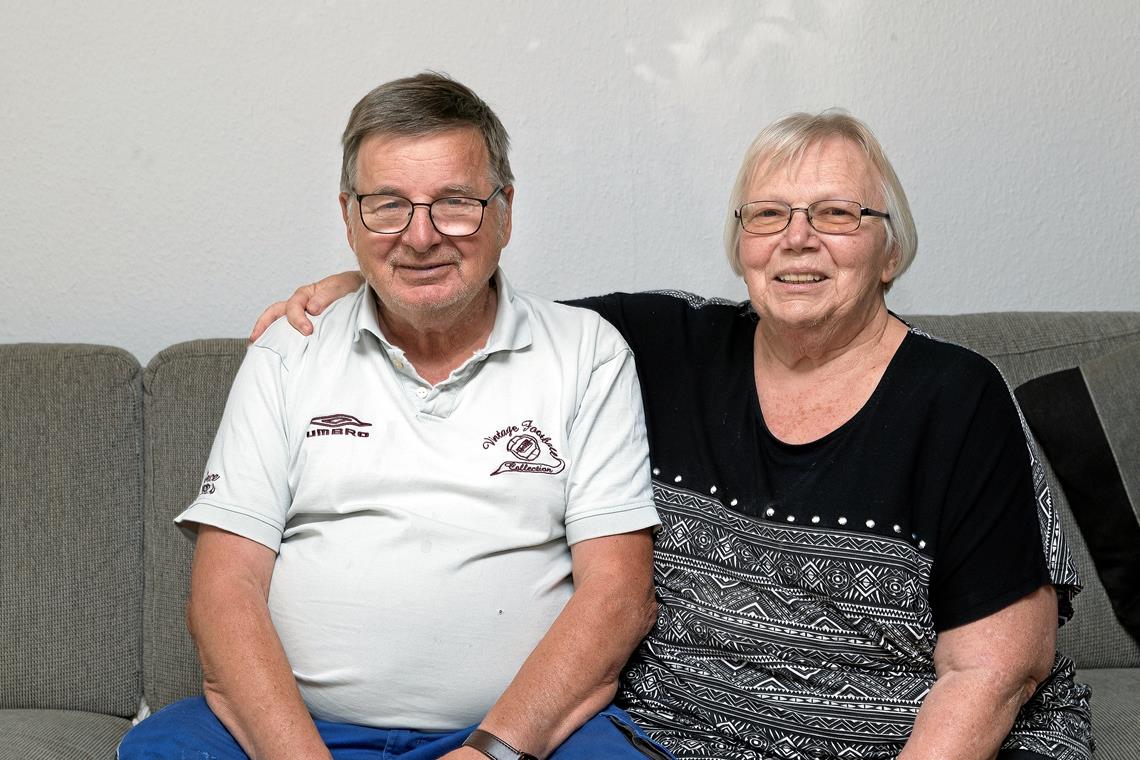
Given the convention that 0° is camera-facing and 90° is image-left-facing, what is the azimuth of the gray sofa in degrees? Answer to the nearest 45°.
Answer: approximately 0°

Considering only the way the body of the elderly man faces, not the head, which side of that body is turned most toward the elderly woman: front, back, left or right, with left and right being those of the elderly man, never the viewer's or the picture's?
left

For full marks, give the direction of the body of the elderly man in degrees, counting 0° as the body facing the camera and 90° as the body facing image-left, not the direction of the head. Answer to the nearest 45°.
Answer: approximately 0°
